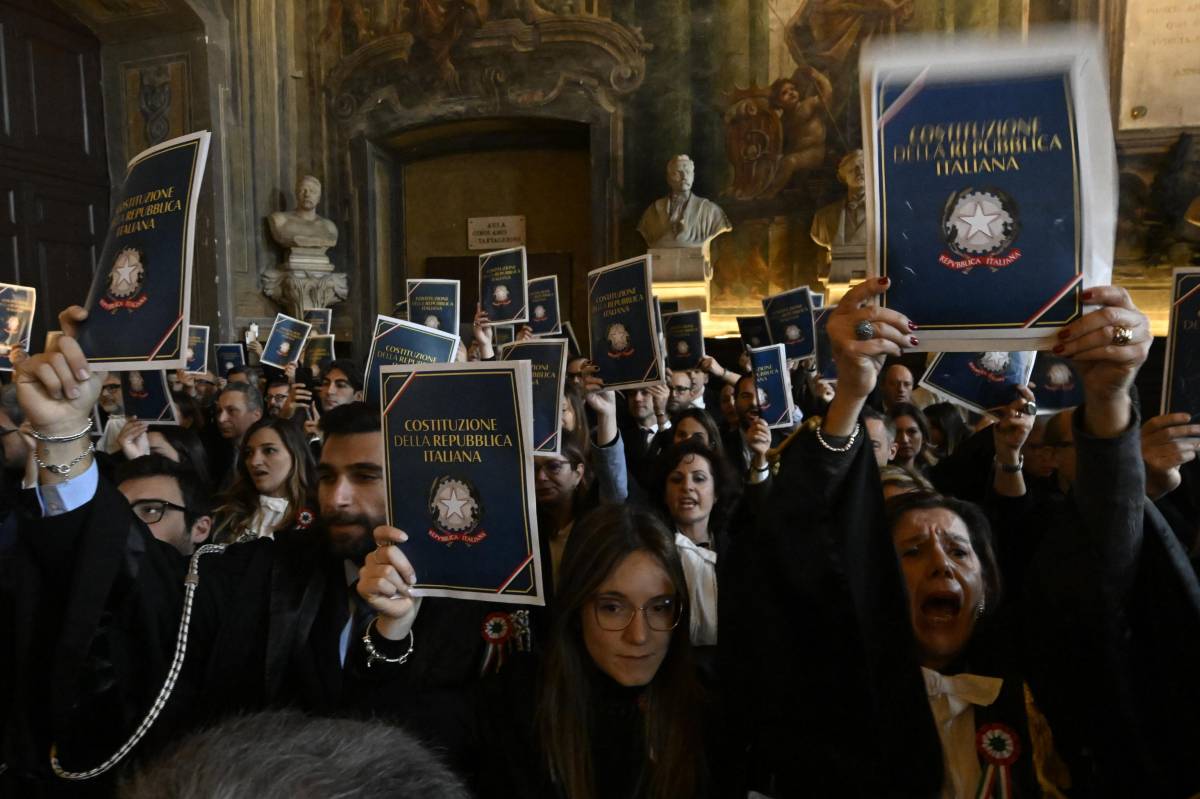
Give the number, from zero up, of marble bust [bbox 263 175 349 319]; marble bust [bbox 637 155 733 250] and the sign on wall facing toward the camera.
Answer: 3

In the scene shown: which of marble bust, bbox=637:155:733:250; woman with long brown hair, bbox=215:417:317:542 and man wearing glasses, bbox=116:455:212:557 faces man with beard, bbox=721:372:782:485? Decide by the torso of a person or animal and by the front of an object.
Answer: the marble bust

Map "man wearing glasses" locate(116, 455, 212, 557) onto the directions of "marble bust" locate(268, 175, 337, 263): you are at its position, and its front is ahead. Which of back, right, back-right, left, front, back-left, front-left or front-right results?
front

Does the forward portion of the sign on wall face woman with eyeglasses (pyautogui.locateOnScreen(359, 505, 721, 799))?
yes

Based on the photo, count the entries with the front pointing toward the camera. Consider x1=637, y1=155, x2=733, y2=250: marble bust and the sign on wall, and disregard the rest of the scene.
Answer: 2

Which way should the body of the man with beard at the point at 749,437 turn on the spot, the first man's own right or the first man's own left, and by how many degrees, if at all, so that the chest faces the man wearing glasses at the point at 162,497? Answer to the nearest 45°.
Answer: approximately 90° to the first man's own right

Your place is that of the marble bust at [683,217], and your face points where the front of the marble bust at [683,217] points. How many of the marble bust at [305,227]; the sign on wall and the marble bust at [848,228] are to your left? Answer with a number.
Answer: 1

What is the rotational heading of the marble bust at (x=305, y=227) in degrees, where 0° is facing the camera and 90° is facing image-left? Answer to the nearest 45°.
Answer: approximately 0°

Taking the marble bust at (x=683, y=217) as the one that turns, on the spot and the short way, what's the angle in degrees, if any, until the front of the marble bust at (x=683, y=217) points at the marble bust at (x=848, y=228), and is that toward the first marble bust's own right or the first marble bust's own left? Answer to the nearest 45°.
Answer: approximately 90° to the first marble bust's own left

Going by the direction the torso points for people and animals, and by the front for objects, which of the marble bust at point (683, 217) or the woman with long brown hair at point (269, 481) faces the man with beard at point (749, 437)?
the marble bust

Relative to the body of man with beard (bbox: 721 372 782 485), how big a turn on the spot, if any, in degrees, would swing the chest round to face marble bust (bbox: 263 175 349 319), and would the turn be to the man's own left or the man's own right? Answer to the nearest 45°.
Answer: approximately 180°

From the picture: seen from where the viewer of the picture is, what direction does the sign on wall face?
facing the viewer

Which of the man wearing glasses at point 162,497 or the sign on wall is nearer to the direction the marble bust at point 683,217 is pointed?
the man wearing glasses

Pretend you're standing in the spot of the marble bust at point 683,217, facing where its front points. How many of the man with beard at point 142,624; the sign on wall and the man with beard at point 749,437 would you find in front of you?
2

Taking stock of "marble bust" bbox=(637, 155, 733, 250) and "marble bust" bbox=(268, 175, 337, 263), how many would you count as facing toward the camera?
2

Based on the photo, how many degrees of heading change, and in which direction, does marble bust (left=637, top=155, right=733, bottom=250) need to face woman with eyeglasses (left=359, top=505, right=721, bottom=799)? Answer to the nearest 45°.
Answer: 0° — it already faces them
